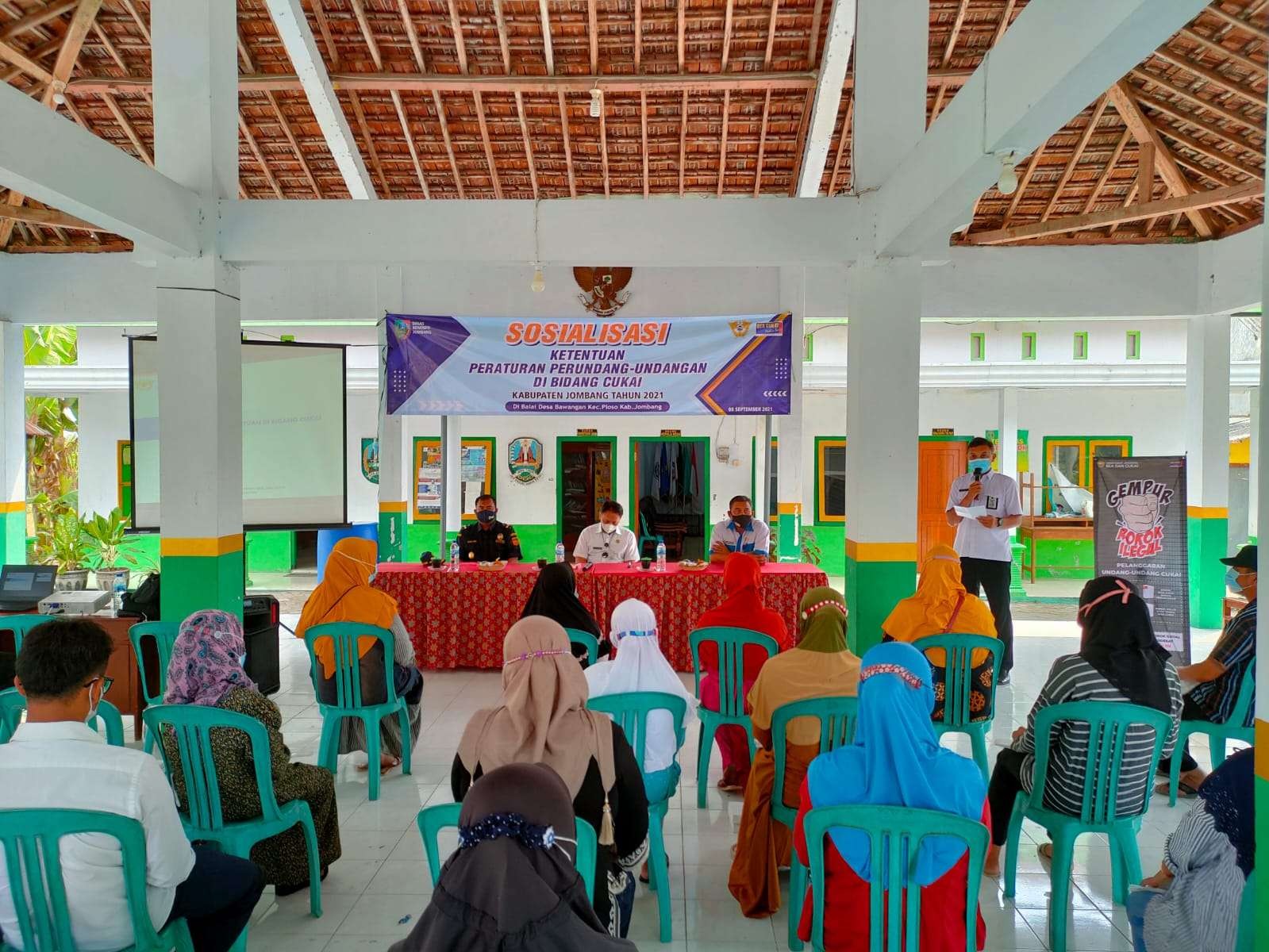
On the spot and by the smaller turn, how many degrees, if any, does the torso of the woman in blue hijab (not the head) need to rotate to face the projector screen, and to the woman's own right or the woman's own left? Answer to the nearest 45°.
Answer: approximately 45° to the woman's own left

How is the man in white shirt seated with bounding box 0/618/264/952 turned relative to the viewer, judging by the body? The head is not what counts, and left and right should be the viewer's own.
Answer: facing away from the viewer and to the right of the viewer

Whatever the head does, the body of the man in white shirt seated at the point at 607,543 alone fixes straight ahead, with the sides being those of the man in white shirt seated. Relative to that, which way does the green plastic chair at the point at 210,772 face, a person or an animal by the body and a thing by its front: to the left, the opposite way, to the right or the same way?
the opposite way

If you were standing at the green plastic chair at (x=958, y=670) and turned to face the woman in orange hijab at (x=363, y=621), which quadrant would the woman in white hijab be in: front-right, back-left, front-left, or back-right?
front-left

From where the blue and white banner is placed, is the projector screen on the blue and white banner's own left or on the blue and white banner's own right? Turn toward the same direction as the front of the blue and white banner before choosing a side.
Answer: on the blue and white banner's own right

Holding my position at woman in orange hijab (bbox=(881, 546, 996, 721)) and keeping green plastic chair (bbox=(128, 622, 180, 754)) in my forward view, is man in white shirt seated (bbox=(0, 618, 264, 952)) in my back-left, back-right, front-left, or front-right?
front-left

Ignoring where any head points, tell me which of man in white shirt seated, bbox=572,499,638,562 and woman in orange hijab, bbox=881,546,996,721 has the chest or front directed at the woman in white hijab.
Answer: the man in white shirt seated

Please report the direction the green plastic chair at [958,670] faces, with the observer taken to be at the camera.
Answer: facing away from the viewer

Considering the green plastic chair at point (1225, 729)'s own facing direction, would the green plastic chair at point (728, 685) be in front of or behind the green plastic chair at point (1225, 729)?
in front

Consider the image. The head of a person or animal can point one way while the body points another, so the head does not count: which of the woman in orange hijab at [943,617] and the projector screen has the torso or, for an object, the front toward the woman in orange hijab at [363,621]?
the projector screen

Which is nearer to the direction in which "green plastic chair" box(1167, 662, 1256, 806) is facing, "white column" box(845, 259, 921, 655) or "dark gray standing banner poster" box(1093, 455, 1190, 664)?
the white column

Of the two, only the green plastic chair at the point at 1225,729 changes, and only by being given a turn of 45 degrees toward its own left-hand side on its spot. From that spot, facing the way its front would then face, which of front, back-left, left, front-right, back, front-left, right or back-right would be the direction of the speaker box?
front-right

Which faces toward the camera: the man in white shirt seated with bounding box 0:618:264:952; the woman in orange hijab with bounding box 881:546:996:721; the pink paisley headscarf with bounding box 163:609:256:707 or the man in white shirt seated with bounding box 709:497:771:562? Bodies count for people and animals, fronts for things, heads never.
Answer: the man in white shirt seated with bounding box 709:497:771:562

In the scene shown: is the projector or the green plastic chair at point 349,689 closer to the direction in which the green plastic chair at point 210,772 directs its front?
the green plastic chair

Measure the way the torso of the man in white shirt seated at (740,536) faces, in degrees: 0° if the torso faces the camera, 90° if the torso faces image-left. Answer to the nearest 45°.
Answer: approximately 0°

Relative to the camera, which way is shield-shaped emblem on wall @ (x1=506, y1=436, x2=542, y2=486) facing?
toward the camera

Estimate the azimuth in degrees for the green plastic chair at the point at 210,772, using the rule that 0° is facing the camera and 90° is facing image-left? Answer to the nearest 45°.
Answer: approximately 225°

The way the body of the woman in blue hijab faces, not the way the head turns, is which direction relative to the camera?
away from the camera
